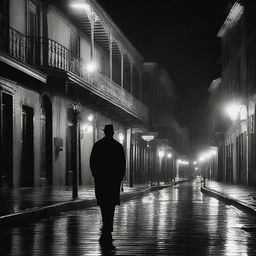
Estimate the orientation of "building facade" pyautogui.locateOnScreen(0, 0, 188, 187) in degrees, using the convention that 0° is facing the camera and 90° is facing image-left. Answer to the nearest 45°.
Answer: approximately 315°

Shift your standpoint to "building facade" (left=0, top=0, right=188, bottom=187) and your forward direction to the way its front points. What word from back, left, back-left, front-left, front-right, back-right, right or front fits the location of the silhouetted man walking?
front-right

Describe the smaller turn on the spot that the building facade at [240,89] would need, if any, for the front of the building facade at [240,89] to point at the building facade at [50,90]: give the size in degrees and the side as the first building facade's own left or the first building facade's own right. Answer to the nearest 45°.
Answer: approximately 45° to the first building facade's own left

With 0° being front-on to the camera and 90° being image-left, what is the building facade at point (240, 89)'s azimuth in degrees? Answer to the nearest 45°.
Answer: approximately 90°

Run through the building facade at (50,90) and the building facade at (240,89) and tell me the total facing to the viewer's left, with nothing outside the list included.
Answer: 1

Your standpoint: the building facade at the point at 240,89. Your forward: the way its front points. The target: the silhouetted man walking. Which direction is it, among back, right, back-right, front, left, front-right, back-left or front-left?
left
